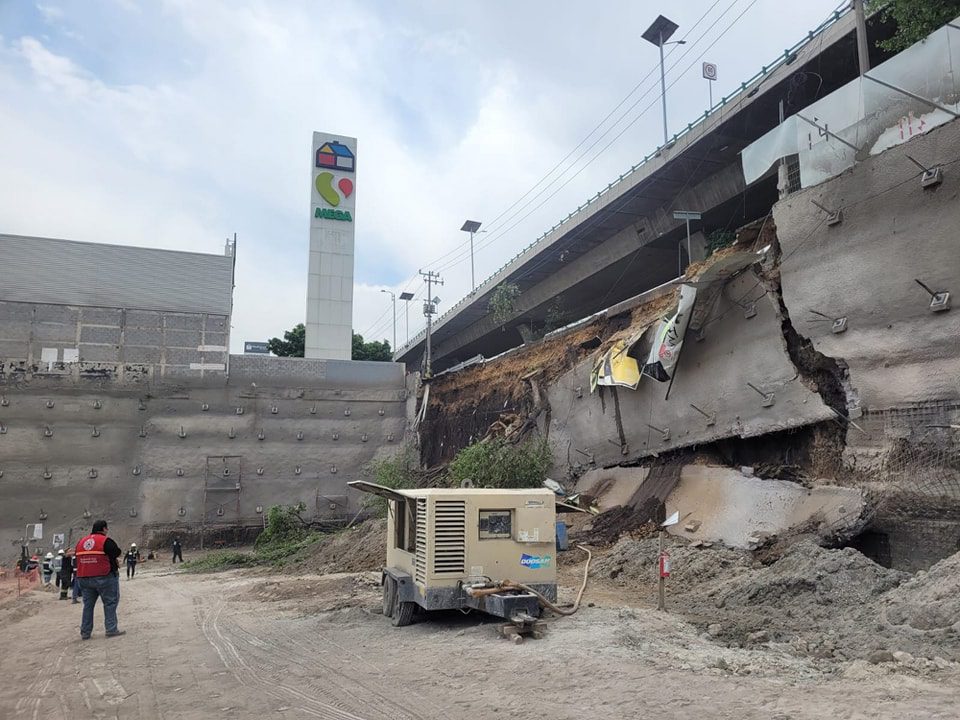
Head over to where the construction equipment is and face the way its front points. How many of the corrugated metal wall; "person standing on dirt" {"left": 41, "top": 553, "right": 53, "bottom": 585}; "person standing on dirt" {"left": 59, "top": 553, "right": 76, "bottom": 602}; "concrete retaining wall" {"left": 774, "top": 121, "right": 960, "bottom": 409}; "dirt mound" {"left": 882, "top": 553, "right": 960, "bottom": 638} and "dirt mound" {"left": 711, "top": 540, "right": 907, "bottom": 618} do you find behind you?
3

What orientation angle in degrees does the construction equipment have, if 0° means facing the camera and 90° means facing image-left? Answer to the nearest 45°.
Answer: approximately 315°

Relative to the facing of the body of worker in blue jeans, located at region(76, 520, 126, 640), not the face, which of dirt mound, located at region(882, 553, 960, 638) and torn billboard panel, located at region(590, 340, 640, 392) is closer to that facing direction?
the torn billboard panel

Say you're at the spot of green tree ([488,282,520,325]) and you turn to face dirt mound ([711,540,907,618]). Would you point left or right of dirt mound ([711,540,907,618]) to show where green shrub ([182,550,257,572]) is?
right

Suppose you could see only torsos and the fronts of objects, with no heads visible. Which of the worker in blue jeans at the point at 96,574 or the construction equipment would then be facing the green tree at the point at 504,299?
the worker in blue jeans

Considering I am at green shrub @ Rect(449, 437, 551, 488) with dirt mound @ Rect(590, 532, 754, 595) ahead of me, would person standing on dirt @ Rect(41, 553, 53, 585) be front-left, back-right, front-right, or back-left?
back-right

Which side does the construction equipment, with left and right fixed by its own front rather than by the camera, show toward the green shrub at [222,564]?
back

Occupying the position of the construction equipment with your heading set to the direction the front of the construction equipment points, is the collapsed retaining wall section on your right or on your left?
on your left

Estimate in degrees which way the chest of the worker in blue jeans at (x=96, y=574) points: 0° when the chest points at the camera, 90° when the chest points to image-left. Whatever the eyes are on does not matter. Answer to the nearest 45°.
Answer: approximately 225°

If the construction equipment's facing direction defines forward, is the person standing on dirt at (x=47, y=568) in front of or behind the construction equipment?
behind
